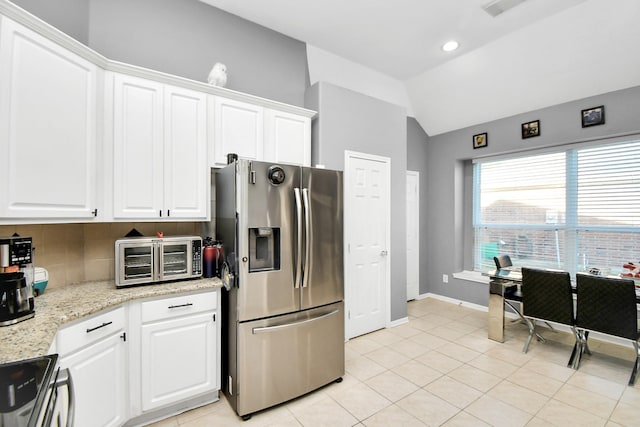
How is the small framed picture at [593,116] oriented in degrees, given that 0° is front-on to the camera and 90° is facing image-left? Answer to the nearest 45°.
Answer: approximately 45°

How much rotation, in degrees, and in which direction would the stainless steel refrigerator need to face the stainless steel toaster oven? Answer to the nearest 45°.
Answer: approximately 135° to its right

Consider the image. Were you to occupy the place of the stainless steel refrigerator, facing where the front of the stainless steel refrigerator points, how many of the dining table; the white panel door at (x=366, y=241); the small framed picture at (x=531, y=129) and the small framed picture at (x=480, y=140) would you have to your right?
0

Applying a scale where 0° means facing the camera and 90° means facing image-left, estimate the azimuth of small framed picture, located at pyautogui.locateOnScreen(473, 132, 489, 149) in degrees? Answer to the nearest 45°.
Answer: approximately 45°

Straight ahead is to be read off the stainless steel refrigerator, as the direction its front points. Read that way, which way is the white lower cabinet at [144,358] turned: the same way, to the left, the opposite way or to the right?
the same way

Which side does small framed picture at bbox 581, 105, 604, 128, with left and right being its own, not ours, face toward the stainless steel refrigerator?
front

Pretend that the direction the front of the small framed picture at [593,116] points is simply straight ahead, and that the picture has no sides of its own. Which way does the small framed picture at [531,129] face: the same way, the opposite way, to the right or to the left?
the same way

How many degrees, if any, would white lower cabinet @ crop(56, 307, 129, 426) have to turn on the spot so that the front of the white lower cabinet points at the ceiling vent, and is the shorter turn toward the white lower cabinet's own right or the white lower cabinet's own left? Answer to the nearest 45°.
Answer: approximately 45° to the white lower cabinet's own left

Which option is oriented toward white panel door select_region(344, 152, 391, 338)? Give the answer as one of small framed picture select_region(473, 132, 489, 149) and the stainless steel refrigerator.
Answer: the small framed picture

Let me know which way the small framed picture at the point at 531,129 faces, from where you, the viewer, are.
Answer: facing the viewer and to the left of the viewer

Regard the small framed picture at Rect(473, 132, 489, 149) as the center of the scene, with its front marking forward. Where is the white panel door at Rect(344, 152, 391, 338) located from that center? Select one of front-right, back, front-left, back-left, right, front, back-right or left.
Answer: front

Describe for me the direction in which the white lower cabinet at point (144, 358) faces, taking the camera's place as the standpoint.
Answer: facing the viewer and to the right of the viewer

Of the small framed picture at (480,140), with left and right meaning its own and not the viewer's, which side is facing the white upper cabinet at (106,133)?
front

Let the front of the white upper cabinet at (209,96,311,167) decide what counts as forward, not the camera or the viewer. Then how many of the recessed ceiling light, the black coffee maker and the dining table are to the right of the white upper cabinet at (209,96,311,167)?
1

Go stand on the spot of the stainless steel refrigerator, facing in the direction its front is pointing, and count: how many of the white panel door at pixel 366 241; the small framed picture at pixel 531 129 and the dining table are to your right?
0

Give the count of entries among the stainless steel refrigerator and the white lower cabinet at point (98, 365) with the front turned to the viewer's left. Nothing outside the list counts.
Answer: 0
